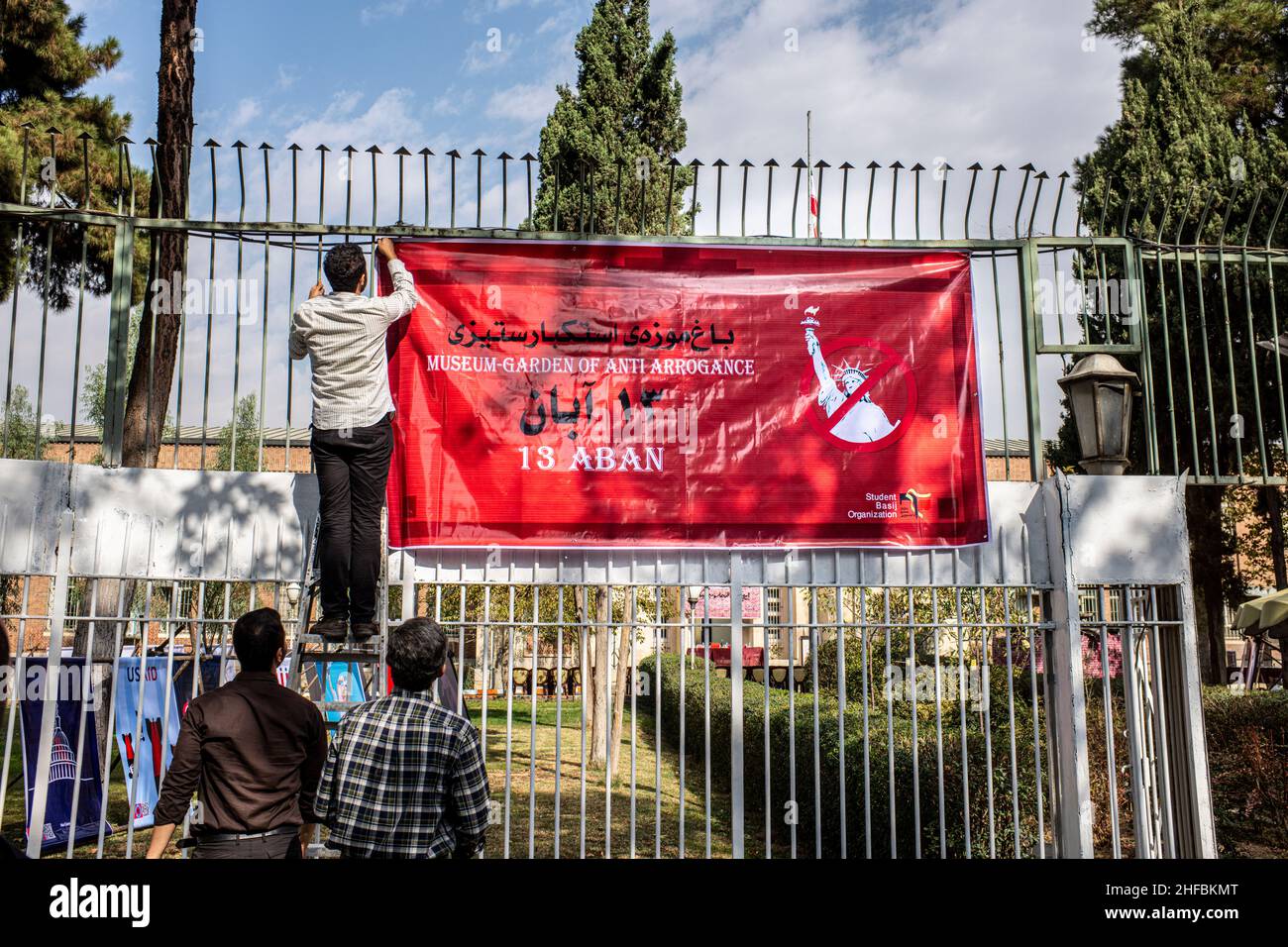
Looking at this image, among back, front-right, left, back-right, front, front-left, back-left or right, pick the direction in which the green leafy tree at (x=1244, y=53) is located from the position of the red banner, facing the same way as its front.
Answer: back-left

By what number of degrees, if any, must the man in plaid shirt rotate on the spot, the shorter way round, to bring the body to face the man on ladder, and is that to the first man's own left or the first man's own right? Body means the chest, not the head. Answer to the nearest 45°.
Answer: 0° — they already face them

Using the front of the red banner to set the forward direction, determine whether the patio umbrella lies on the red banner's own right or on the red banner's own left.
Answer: on the red banner's own left

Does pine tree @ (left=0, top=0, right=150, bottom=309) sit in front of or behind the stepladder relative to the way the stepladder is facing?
behind

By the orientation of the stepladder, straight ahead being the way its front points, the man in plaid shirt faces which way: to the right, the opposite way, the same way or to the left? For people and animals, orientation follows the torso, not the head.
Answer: the opposite way

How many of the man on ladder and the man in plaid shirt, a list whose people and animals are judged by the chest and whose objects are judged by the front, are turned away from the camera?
2

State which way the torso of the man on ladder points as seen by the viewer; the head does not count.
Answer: away from the camera

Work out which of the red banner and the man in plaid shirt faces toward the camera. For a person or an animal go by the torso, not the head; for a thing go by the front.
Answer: the red banner

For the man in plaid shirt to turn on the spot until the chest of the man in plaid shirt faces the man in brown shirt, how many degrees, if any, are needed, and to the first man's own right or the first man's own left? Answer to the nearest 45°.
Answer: approximately 45° to the first man's own left

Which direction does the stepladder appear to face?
toward the camera

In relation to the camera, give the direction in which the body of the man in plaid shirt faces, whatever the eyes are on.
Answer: away from the camera

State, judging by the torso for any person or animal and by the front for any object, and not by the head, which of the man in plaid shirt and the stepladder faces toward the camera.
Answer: the stepladder

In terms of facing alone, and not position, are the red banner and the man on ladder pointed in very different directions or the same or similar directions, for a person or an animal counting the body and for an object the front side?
very different directions

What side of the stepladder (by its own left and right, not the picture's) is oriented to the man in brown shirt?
front

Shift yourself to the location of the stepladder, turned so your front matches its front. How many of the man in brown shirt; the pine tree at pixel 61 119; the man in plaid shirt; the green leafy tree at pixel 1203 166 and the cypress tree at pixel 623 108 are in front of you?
2

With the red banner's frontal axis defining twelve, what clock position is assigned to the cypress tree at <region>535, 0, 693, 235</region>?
The cypress tree is roughly at 6 o'clock from the red banner.
